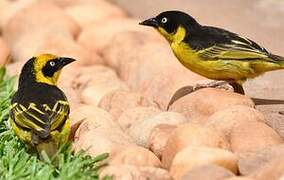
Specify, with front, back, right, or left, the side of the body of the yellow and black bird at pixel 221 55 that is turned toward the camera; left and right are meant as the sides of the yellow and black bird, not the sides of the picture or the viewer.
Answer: left

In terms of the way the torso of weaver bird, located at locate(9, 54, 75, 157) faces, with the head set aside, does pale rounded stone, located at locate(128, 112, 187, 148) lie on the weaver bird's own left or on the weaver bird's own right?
on the weaver bird's own right

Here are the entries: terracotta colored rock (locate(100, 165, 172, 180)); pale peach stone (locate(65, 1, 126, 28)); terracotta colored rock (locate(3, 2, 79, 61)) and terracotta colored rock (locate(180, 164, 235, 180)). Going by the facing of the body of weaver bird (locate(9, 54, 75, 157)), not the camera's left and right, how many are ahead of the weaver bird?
2

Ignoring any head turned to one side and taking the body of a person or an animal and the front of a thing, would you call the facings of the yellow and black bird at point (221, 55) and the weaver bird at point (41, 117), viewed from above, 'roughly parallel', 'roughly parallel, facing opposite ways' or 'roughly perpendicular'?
roughly perpendicular

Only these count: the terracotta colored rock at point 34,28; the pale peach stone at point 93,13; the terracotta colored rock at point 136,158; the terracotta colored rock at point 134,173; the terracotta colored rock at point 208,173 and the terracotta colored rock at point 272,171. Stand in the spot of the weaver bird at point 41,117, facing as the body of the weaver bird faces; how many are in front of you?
2

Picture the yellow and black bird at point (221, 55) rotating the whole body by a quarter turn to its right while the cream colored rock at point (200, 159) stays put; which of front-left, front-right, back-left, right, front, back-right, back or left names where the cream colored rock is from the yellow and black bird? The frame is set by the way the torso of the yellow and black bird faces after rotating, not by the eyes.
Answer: back

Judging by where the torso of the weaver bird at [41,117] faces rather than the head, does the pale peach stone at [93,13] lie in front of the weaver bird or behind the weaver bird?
in front

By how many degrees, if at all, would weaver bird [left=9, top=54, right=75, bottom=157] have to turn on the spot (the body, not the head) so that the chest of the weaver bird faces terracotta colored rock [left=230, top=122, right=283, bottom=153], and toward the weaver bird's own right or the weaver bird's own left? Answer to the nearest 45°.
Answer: approximately 90° to the weaver bird's own right

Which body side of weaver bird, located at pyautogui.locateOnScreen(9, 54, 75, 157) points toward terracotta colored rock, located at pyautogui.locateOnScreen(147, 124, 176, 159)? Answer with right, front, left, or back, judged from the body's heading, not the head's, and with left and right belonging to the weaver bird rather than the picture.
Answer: right

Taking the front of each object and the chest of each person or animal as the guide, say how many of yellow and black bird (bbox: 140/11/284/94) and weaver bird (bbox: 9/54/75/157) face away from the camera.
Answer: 1

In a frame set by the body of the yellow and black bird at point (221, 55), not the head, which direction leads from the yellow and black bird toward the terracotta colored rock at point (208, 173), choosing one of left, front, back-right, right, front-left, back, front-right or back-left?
left

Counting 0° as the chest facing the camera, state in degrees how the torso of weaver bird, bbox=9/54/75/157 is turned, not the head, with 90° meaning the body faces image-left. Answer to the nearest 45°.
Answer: approximately 180°

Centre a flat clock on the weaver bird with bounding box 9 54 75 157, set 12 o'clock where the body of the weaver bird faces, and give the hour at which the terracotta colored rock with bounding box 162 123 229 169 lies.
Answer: The terracotta colored rock is roughly at 4 o'clock from the weaver bird.

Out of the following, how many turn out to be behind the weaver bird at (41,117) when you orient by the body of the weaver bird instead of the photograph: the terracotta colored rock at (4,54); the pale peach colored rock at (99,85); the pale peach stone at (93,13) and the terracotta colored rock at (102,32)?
0

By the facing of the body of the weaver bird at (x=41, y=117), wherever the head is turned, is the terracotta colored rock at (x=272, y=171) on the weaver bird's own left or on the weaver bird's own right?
on the weaver bird's own right
